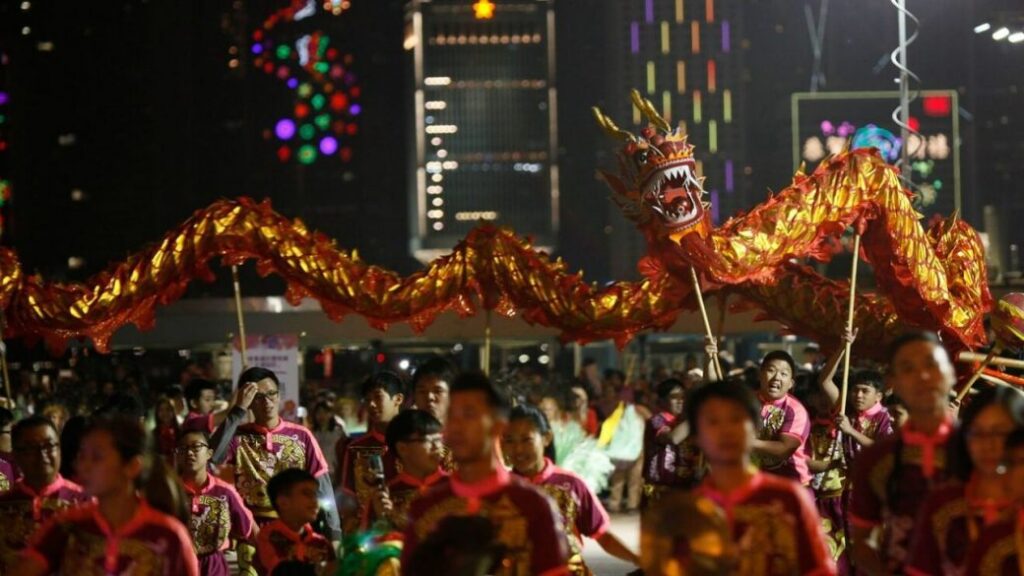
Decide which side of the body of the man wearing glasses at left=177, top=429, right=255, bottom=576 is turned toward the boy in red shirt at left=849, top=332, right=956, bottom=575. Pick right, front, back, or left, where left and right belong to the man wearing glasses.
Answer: left

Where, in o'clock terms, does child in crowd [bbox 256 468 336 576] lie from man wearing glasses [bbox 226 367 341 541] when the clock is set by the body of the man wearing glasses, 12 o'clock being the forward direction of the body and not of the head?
The child in crowd is roughly at 12 o'clock from the man wearing glasses.

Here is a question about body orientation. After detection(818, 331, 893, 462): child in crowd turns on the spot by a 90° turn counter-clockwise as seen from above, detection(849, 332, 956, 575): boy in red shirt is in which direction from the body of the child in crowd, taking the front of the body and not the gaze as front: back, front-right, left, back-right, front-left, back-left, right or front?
front-right

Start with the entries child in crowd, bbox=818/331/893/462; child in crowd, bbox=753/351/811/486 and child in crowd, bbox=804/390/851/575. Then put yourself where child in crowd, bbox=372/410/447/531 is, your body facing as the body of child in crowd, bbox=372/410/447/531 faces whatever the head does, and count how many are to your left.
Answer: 3

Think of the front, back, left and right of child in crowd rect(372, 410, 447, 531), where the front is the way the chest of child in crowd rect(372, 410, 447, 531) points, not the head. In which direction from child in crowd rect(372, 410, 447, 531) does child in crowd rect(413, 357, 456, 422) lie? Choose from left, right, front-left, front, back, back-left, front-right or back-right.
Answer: back-left

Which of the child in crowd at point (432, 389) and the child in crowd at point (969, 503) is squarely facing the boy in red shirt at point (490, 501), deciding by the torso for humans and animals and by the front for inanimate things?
the child in crowd at point (432, 389)

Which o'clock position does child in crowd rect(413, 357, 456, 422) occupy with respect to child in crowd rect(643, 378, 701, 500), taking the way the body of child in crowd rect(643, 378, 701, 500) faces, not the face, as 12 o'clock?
child in crowd rect(413, 357, 456, 422) is roughly at 3 o'clock from child in crowd rect(643, 378, 701, 500).

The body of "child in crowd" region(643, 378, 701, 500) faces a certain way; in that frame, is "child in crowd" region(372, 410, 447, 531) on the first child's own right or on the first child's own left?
on the first child's own right
